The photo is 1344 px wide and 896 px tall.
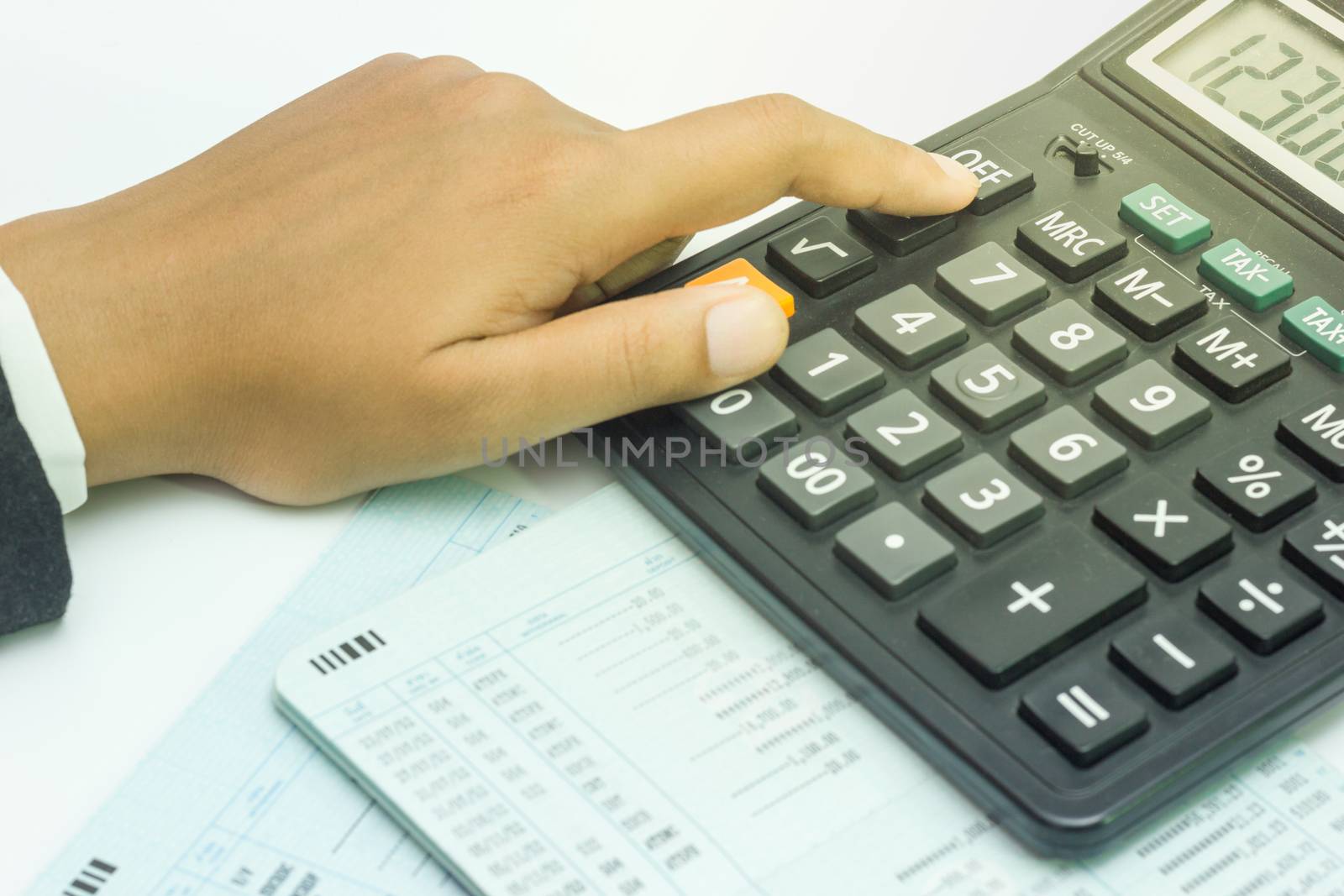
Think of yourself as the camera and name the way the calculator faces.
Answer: facing the viewer and to the left of the viewer
